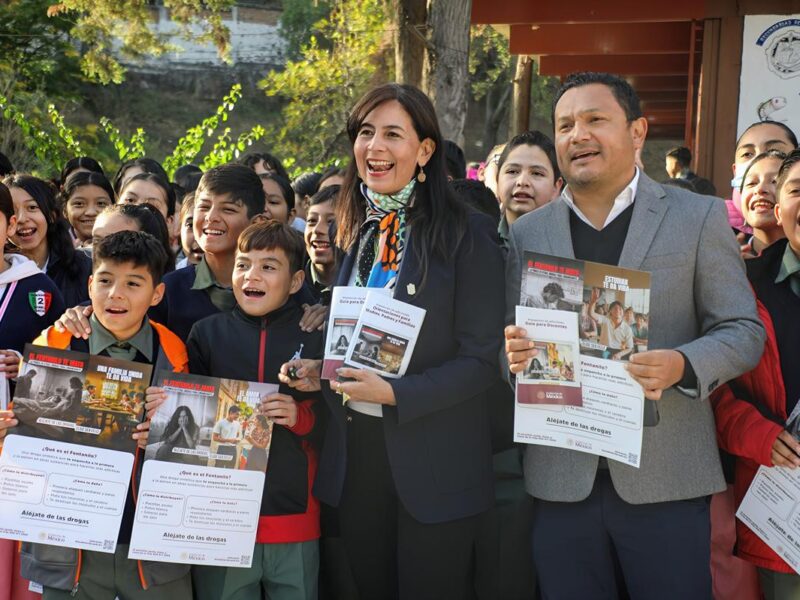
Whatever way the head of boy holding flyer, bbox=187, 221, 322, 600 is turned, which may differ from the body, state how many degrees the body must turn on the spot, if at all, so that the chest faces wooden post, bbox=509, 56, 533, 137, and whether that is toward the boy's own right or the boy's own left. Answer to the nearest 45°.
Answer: approximately 180°

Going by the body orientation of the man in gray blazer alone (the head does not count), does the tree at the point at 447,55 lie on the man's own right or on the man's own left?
on the man's own right

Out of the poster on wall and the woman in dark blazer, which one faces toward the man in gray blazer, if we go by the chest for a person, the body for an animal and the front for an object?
the poster on wall

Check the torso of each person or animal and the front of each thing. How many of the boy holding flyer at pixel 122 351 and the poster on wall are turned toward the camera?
2

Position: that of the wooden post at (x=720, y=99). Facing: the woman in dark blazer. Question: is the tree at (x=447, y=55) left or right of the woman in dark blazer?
right

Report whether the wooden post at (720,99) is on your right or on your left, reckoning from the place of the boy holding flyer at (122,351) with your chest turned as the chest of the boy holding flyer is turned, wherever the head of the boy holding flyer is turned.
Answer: on your left

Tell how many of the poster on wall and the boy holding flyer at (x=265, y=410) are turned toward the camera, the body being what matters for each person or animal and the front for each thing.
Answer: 2

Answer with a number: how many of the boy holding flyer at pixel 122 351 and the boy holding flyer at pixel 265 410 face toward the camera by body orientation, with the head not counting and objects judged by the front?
2
